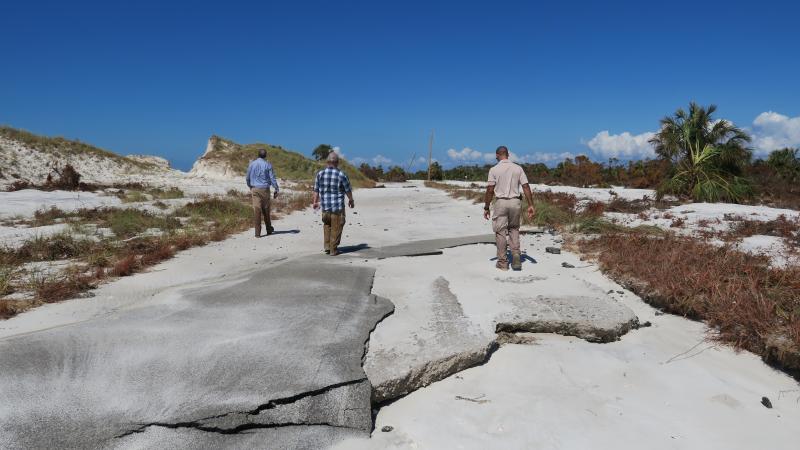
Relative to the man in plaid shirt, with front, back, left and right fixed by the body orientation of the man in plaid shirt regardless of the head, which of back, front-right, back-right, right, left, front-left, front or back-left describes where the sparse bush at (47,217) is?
front-left

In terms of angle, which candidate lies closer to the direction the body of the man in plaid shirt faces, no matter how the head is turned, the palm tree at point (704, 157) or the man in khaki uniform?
the palm tree

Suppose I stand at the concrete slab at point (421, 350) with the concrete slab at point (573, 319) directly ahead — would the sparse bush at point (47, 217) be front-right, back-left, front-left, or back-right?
back-left

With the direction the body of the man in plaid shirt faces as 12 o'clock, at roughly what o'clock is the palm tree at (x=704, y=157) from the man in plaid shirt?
The palm tree is roughly at 2 o'clock from the man in plaid shirt.

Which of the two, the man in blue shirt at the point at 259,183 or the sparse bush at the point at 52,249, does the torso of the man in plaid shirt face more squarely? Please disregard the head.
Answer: the man in blue shirt

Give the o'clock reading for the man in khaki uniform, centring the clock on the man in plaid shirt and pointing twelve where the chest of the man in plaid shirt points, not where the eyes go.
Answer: The man in khaki uniform is roughly at 4 o'clock from the man in plaid shirt.

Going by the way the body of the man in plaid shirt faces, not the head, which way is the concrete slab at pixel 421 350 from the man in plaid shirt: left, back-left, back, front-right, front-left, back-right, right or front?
back

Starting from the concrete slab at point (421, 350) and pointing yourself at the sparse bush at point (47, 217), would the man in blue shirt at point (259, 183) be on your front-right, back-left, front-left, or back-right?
front-right

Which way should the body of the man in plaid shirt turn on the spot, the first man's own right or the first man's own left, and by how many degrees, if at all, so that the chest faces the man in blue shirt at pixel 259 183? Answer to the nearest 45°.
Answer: approximately 45° to the first man's own left

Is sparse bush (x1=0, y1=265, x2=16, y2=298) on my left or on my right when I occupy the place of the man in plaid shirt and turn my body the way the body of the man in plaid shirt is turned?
on my left

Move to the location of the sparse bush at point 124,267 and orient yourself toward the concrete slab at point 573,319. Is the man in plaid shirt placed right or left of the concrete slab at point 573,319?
left

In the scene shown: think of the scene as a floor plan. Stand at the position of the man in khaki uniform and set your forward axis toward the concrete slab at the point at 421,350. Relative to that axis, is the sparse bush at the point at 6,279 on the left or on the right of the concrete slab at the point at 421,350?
right

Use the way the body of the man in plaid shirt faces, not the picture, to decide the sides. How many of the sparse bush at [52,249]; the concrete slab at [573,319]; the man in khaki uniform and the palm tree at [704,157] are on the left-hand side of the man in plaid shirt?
1

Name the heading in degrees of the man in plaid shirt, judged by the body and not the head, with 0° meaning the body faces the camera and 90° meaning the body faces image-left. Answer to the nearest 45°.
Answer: approximately 180°
